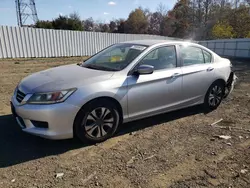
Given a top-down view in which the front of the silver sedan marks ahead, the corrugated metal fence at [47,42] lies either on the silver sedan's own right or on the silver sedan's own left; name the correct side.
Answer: on the silver sedan's own right

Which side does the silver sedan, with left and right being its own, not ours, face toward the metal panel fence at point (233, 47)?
back

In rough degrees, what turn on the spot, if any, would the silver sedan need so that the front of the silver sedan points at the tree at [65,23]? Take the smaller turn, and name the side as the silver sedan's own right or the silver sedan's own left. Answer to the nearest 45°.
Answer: approximately 135° to the silver sedan's own right

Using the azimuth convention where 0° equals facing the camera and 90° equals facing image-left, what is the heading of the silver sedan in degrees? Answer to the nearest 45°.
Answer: approximately 45°

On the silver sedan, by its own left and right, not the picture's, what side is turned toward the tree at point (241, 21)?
back

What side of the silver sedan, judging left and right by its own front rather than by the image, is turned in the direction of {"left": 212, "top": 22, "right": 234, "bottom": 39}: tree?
back

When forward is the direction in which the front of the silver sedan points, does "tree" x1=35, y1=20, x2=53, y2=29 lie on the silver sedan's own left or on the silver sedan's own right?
on the silver sedan's own right
